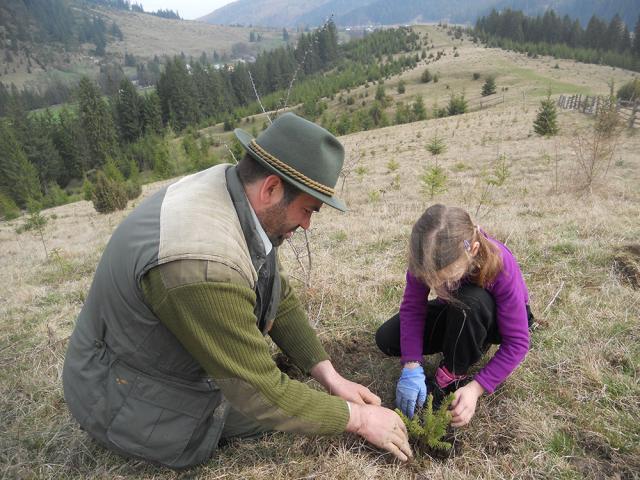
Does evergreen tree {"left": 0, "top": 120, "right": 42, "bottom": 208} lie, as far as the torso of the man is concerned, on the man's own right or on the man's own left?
on the man's own left

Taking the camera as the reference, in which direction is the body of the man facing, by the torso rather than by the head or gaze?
to the viewer's right

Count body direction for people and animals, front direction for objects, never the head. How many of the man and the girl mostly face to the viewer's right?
1

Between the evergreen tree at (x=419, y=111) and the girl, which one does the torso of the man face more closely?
the girl

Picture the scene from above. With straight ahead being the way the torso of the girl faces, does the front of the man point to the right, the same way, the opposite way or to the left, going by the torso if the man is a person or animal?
the opposite way

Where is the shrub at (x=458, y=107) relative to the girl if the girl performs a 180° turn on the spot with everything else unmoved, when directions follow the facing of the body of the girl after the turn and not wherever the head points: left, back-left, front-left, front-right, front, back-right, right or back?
front-left

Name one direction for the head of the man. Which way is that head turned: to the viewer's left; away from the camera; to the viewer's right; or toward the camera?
to the viewer's right

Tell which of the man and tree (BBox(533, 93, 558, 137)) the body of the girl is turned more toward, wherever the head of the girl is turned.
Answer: the man

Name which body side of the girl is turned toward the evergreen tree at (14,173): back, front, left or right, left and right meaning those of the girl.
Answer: right

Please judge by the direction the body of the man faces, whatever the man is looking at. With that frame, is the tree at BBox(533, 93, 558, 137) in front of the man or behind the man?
in front

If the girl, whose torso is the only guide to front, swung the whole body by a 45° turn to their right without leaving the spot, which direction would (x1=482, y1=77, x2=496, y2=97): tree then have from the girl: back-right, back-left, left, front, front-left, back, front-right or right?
right

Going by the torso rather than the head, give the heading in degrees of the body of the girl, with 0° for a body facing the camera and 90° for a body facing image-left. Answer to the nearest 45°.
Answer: approximately 45°

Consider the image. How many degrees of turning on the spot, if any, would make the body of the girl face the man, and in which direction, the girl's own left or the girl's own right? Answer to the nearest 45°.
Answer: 0° — they already face them

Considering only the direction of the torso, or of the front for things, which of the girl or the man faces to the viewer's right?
the man
